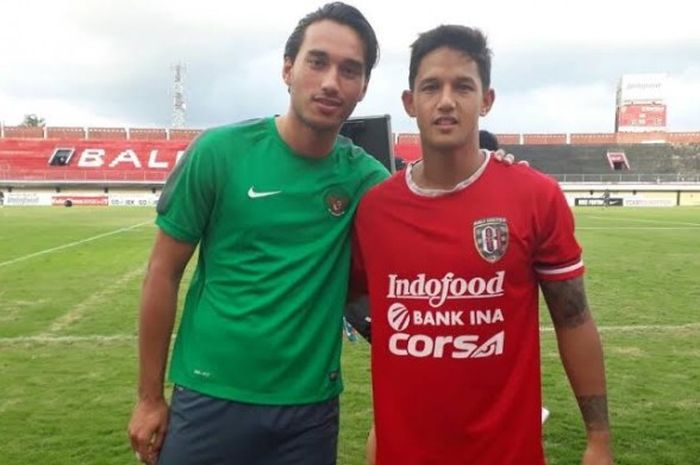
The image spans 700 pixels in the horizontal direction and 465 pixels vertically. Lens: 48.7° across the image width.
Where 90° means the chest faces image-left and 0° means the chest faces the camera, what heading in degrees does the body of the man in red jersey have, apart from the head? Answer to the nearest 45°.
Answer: approximately 0°

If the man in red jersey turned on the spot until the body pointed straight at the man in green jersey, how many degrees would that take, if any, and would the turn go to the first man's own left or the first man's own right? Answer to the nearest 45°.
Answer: approximately 90° to the first man's own right
